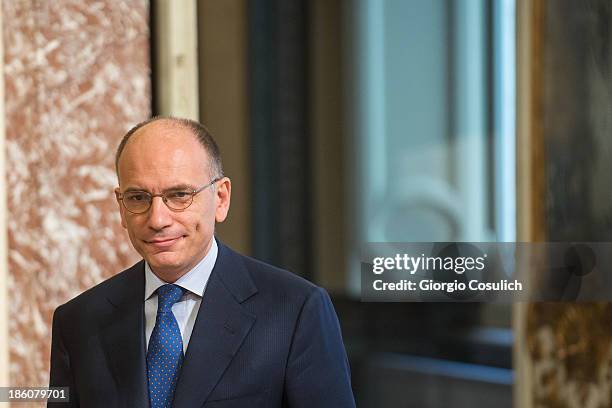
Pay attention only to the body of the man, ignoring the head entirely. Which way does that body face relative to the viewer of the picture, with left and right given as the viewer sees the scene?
facing the viewer and to the left of the viewer

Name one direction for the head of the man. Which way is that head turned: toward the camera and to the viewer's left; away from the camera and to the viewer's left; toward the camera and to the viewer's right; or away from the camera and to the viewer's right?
toward the camera and to the viewer's left

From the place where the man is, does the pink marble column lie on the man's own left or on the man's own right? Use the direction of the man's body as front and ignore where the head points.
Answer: on the man's own right
